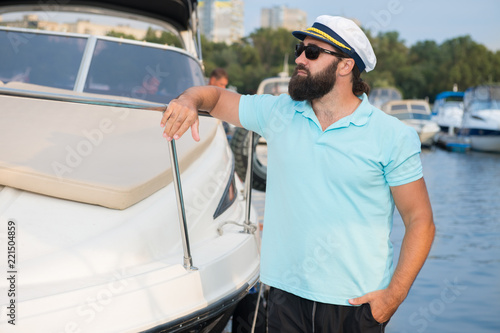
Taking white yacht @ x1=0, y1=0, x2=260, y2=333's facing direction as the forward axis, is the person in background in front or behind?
behind

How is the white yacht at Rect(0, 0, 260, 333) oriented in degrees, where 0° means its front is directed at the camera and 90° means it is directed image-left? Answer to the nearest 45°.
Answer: approximately 45°

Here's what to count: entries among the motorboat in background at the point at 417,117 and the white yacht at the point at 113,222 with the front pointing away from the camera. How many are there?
0

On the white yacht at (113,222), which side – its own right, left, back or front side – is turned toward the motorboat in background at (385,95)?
back

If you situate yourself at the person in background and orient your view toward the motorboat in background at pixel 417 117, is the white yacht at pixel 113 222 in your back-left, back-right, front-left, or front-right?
back-right

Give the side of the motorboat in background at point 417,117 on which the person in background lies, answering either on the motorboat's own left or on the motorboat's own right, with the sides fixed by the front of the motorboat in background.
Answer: on the motorboat's own right
